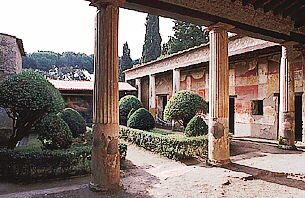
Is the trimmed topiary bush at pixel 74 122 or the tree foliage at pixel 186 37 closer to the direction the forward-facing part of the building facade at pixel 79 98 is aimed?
the trimmed topiary bush

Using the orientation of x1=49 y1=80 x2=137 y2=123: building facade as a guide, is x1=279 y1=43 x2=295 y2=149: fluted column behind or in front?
in front

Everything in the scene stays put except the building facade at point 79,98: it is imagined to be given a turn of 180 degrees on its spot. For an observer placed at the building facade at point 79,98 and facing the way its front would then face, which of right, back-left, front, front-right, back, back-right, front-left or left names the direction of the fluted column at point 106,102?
back

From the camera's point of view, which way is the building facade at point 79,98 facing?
toward the camera

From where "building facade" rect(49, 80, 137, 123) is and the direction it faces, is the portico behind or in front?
in front

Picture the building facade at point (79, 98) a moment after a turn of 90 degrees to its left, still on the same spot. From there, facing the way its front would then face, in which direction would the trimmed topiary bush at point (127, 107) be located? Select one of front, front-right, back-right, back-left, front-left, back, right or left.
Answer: front-right

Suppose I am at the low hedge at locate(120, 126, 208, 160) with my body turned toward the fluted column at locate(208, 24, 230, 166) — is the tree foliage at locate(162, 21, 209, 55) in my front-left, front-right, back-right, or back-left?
back-left

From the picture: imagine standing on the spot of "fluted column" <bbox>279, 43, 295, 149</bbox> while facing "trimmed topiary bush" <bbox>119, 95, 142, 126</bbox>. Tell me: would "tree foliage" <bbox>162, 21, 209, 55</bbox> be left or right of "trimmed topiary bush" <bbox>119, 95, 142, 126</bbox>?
right

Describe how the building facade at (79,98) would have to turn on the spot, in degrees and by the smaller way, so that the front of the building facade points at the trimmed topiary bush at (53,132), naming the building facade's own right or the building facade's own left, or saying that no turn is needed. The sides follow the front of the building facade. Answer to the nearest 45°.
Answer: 0° — it already faces it

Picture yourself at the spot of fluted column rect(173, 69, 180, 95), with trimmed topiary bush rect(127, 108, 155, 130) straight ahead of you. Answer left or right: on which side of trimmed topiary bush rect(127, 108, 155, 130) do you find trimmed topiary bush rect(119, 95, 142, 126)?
right

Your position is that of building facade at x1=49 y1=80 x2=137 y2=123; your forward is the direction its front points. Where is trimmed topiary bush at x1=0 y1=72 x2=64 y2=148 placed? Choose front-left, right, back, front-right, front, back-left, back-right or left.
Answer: front

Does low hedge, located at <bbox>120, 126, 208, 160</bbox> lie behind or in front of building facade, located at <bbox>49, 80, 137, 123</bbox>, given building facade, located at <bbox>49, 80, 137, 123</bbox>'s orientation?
in front

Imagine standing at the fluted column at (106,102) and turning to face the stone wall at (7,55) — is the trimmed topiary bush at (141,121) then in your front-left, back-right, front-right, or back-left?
front-right
